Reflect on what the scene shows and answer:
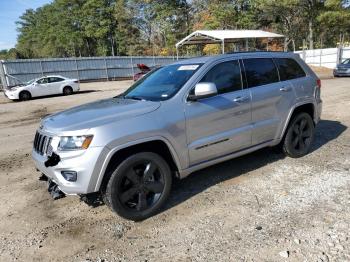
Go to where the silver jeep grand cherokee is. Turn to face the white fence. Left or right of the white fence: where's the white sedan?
left

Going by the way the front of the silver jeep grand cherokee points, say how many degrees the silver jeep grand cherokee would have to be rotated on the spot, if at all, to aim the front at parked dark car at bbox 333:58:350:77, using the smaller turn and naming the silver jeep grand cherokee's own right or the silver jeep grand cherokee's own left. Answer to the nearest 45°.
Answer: approximately 180°

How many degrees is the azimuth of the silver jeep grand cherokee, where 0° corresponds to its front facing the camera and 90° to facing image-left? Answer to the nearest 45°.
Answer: approximately 45°

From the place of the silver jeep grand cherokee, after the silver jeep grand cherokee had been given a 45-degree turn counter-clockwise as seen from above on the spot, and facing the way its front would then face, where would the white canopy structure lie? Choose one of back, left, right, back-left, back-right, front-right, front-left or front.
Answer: back

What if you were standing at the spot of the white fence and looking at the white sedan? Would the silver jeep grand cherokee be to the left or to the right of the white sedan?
left

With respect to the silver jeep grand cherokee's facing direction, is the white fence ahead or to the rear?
to the rear

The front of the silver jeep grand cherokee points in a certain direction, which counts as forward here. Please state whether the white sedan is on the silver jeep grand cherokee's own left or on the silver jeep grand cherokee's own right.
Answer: on the silver jeep grand cherokee's own right
